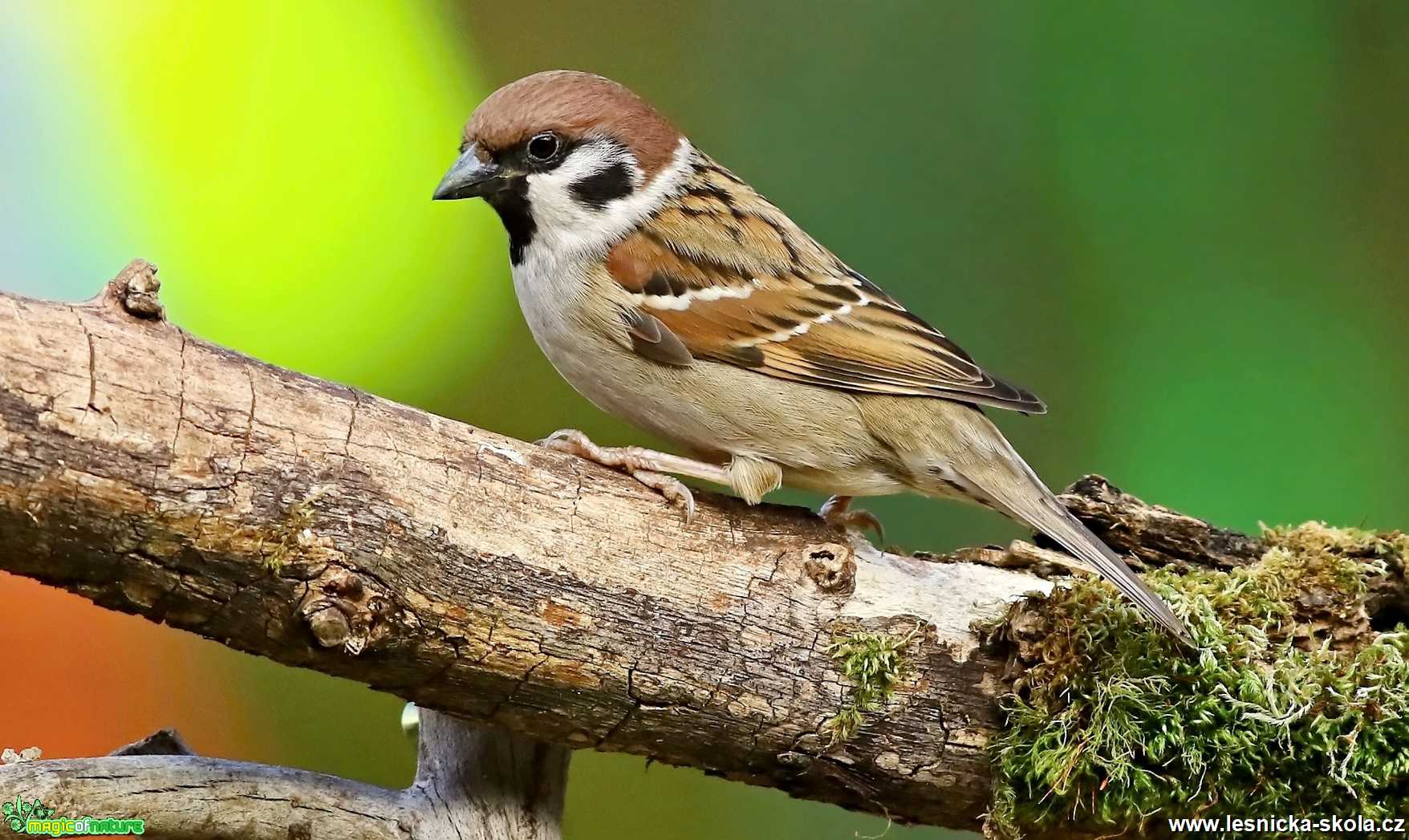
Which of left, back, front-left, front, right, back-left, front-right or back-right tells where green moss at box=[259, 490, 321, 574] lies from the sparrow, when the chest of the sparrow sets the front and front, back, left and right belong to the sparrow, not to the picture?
front-left

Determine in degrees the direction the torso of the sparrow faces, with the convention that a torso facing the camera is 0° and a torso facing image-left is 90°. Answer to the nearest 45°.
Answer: approximately 90°
